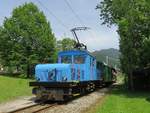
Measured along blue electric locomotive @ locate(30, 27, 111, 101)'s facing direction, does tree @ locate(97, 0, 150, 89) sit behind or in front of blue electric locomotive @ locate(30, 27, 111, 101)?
behind

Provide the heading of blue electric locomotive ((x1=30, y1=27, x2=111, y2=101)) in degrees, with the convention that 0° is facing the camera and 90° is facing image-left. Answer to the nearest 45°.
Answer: approximately 45°
